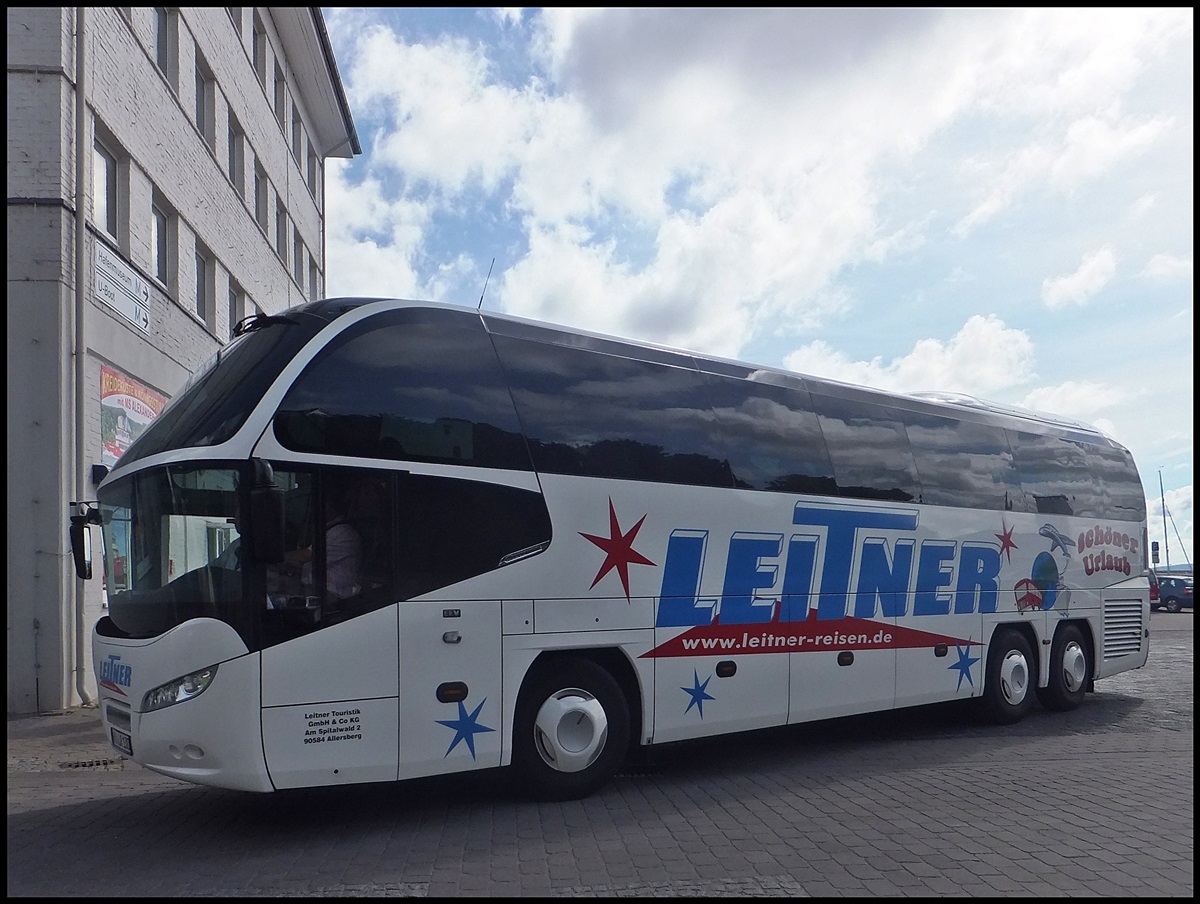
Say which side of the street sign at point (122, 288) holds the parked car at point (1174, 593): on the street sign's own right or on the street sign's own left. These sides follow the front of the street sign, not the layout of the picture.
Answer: on the street sign's own left

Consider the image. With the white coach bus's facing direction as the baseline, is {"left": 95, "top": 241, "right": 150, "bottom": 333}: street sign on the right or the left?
on its right

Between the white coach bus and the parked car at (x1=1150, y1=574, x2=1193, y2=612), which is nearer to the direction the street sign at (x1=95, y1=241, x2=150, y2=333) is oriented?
the white coach bus

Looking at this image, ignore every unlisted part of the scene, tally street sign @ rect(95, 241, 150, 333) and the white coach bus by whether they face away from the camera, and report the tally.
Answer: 0

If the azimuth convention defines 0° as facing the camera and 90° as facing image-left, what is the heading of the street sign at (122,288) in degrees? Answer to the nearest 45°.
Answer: approximately 315°

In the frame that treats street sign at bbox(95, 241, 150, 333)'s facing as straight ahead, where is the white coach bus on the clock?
The white coach bus is roughly at 1 o'clock from the street sign.

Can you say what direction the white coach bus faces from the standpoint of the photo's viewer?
facing the viewer and to the left of the viewer
